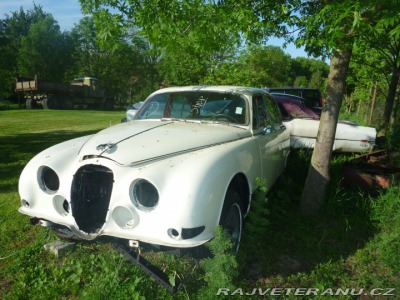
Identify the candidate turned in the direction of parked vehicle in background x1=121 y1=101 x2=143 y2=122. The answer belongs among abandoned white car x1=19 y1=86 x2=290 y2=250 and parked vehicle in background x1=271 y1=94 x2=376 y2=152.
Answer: parked vehicle in background x1=271 y1=94 x2=376 y2=152

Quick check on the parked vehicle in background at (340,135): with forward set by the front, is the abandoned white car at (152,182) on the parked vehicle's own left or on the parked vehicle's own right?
on the parked vehicle's own left

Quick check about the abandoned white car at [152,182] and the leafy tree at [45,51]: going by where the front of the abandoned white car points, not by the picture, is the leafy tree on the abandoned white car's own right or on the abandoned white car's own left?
on the abandoned white car's own right

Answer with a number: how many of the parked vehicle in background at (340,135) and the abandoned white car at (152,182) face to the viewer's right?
0

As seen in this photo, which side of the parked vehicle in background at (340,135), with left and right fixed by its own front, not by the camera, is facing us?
left

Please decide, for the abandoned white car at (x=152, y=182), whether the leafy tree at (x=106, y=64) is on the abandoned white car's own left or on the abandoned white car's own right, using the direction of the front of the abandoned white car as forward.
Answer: on the abandoned white car's own right

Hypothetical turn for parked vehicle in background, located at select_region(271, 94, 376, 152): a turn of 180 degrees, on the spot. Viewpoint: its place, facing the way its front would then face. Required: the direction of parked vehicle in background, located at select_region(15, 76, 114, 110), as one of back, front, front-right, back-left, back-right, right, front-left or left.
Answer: back-left

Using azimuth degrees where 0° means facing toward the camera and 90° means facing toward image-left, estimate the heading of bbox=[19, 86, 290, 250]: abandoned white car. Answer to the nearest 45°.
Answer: approximately 45°

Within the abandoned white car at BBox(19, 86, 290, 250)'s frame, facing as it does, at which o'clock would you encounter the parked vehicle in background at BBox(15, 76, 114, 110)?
The parked vehicle in background is roughly at 4 o'clock from the abandoned white car.

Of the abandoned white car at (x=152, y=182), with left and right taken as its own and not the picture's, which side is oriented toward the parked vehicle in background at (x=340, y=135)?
back

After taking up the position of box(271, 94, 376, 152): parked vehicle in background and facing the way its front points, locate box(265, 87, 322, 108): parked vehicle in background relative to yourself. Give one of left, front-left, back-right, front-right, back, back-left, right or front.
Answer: right

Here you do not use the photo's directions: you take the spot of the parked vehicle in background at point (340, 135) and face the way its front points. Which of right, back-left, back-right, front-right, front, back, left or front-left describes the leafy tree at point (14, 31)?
front-right

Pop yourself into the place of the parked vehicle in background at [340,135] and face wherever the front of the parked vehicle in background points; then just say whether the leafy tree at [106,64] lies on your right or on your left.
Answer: on your right

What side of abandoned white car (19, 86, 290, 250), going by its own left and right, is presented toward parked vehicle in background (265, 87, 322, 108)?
back
